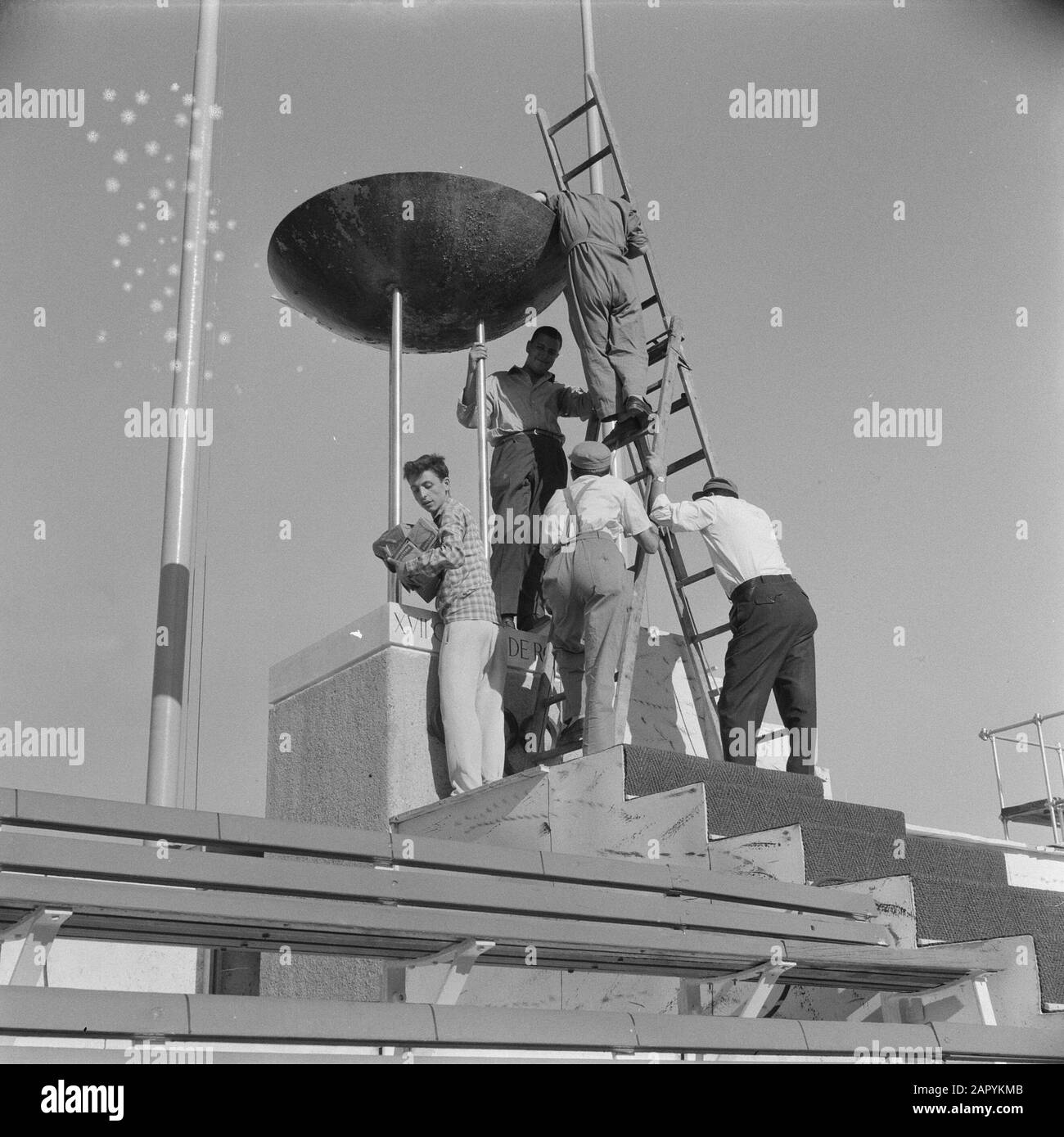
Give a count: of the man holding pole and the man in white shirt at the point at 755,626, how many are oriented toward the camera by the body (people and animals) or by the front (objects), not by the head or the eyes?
1

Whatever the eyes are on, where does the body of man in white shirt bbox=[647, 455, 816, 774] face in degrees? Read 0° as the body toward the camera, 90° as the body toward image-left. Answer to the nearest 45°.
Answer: approximately 135°

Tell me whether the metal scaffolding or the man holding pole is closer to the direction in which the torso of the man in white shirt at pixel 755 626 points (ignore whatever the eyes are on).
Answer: the man holding pole

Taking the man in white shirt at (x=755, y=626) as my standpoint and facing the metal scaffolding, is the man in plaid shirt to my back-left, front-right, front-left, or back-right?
back-left

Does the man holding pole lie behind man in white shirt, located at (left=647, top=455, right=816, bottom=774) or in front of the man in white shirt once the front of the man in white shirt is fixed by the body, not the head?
in front

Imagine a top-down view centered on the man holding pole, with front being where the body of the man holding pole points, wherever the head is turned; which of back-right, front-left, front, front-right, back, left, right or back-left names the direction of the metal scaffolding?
back-left

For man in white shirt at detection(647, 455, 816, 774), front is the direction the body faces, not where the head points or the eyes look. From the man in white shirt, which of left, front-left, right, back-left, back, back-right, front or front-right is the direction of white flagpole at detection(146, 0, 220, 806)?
front-left

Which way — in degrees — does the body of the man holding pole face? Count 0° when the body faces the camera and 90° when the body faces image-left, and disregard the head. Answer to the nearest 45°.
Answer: approximately 0°

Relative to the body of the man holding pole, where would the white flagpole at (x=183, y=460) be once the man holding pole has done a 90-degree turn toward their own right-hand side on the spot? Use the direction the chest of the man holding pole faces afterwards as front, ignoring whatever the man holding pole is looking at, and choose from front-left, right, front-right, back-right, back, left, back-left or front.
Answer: front

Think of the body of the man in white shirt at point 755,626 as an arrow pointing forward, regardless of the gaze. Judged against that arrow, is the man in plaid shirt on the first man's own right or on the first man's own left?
on the first man's own left

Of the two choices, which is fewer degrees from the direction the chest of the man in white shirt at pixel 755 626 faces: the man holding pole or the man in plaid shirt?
the man holding pole
